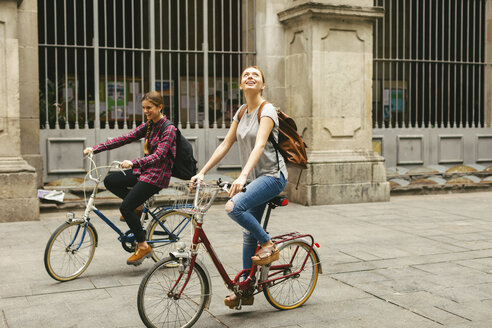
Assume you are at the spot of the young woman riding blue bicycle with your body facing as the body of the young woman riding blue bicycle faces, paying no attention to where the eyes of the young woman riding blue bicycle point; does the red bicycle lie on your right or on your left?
on your left

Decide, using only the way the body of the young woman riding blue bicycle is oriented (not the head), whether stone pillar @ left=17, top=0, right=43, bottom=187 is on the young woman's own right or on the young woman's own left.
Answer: on the young woman's own right

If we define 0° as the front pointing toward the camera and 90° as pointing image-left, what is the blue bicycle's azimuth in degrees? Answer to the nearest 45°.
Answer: approximately 45°

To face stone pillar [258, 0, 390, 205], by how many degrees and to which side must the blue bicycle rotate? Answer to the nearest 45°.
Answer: approximately 180°

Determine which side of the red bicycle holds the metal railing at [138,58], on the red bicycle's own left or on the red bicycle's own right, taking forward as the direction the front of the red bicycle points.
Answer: on the red bicycle's own right

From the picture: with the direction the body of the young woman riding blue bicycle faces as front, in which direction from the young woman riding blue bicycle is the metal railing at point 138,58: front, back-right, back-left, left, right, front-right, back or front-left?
back-right

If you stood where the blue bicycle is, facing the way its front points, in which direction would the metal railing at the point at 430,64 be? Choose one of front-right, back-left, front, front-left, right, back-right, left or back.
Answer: back

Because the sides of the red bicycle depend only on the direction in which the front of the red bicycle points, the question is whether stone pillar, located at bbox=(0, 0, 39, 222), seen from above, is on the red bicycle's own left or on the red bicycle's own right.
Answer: on the red bicycle's own right

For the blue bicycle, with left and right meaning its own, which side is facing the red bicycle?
left

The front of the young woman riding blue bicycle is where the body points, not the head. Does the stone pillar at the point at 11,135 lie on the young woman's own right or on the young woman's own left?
on the young woman's own right

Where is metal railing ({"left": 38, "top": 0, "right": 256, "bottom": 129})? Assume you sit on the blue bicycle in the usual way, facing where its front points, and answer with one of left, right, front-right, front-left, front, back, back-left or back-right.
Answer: back-right
